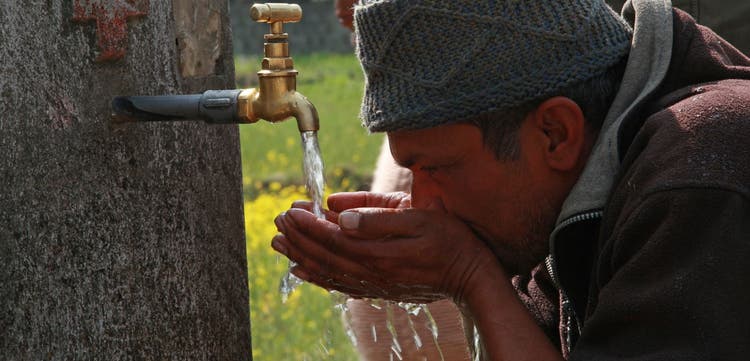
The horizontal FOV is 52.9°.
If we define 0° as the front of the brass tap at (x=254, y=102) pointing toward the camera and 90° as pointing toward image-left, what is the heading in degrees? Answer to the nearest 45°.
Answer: approximately 270°

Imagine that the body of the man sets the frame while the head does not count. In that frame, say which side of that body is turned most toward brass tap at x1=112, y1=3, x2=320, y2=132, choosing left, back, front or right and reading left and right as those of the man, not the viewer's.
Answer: front

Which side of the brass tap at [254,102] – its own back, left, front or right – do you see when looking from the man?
front

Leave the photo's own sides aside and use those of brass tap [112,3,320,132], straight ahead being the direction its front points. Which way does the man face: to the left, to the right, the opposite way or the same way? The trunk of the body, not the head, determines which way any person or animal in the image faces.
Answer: the opposite way

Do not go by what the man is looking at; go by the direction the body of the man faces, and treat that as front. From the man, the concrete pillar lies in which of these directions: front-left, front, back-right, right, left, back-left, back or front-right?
front

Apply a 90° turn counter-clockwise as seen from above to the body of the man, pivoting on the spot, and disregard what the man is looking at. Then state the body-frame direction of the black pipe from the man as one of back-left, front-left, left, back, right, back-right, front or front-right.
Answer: right

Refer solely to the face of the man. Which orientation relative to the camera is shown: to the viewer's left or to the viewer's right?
to the viewer's left

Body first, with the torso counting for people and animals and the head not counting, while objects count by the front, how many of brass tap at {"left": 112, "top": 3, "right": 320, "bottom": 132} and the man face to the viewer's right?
1

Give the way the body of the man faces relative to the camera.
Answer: to the viewer's left

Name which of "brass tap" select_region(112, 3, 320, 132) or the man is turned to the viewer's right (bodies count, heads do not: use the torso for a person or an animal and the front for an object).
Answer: the brass tap
